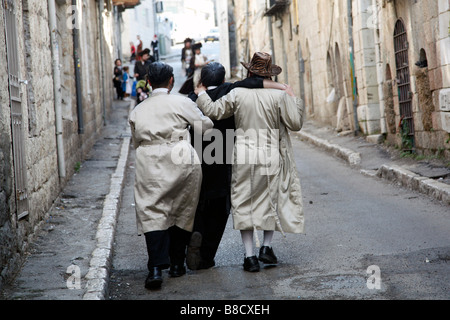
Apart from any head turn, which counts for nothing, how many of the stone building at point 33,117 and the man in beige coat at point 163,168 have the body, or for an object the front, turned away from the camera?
1

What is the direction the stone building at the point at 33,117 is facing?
to the viewer's right

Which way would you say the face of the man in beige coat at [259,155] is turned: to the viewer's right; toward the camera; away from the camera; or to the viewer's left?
away from the camera

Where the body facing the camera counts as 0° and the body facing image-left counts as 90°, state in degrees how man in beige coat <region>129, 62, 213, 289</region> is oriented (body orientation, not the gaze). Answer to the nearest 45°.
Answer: approximately 180°

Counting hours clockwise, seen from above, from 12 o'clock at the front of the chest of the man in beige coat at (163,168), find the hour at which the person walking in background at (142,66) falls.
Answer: The person walking in background is roughly at 12 o'clock from the man in beige coat.

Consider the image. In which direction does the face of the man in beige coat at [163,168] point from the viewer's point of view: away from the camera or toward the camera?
away from the camera

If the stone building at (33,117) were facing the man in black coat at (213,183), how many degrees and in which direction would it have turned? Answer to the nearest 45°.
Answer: approximately 45° to its right

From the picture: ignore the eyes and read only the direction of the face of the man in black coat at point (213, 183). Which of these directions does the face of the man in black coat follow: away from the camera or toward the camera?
away from the camera

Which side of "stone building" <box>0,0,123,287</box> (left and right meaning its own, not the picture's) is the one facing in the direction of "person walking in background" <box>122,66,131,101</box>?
left

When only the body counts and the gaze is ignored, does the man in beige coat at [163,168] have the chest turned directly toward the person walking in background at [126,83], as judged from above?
yes

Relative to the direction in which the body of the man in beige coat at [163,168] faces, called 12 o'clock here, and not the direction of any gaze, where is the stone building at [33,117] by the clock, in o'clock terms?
The stone building is roughly at 11 o'clock from the man in beige coat.

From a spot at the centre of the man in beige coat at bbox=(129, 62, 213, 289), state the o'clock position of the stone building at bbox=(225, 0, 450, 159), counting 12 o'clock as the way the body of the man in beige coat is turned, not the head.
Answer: The stone building is roughly at 1 o'clock from the man in beige coat.

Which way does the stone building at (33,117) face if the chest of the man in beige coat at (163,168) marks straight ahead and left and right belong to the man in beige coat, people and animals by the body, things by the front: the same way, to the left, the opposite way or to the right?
to the right

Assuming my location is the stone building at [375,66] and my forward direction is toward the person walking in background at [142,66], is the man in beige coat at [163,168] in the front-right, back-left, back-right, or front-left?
back-left
